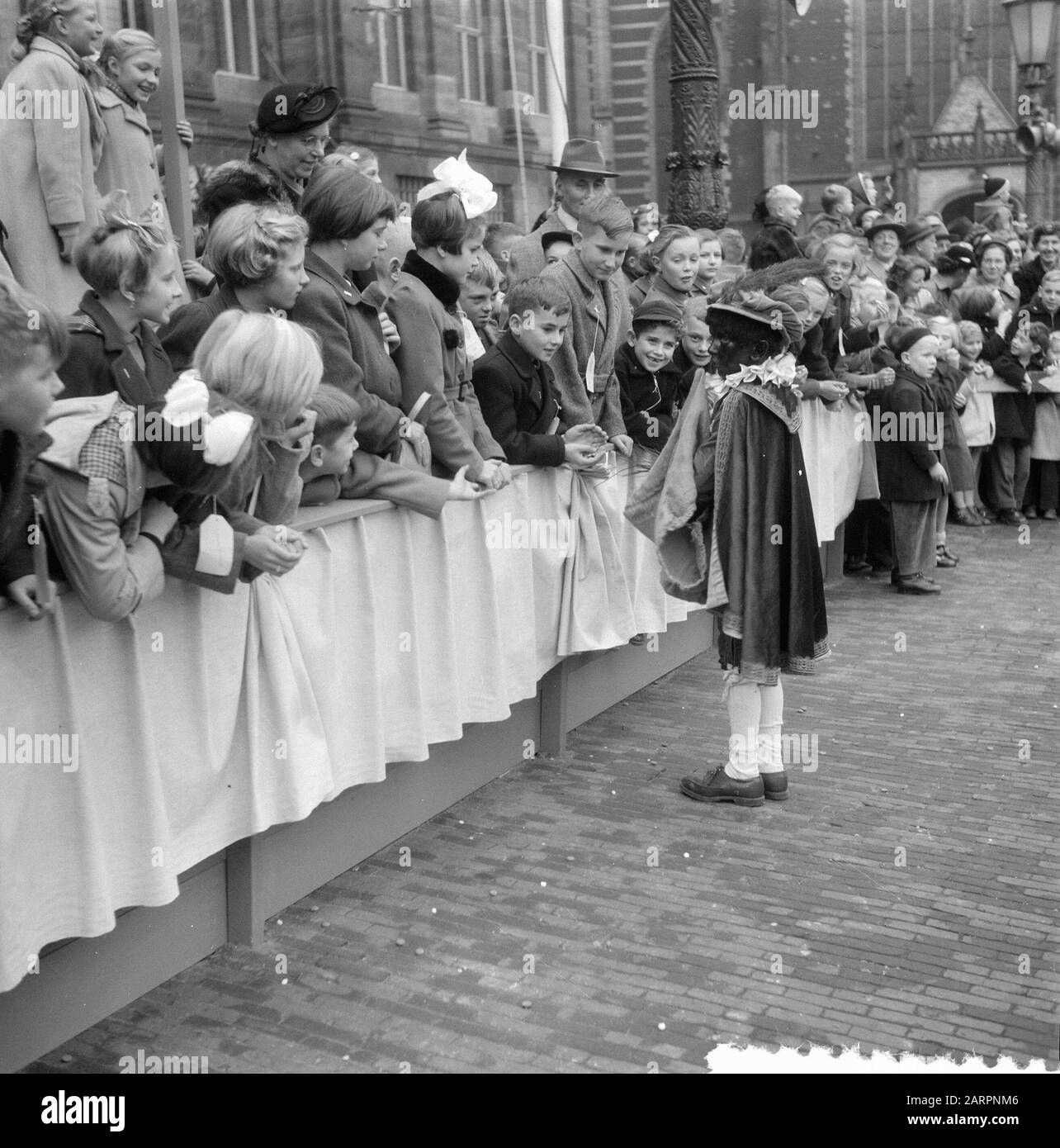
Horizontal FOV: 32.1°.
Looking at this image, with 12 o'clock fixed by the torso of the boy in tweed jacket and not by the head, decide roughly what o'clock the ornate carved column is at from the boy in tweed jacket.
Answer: The ornate carved column is roughly at 8 o'clock from the boy in tweed jacket.

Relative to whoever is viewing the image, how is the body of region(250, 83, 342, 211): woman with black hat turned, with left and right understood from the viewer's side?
facing the viewer and to the right of the viewer

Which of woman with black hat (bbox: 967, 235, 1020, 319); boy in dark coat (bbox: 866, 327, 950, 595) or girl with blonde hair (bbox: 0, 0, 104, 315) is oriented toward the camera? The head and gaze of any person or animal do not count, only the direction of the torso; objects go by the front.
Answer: the woman with black hat

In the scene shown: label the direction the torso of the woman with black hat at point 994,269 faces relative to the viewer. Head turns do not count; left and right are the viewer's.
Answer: facing the viewer

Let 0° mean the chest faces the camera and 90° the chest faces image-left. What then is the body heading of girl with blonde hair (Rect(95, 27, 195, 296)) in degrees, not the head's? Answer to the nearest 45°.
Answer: approximately 315°

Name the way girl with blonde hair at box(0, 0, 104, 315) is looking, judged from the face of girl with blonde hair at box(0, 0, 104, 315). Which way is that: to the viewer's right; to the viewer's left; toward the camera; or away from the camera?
to the viewer's right

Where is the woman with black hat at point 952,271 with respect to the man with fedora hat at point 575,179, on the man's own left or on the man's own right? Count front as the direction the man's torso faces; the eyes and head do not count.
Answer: on the man's own left

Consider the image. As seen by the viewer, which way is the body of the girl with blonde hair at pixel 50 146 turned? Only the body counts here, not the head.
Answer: to the viewer's right

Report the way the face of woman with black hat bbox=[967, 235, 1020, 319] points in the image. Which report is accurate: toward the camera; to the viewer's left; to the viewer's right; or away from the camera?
toward the camera

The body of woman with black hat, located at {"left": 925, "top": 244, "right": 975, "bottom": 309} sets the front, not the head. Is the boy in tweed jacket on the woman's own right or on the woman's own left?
on the woman's own right

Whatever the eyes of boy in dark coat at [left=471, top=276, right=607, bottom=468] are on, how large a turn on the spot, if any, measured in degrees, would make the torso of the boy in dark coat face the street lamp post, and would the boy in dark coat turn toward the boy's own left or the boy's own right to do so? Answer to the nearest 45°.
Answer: approximately 90° to the boy's own left

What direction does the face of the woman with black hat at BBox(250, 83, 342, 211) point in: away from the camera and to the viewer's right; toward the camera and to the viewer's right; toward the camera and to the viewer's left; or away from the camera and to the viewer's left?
toward the camera and to the viewer's right

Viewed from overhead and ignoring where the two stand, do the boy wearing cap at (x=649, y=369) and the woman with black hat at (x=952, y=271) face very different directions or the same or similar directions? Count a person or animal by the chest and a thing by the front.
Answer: same or similar directions

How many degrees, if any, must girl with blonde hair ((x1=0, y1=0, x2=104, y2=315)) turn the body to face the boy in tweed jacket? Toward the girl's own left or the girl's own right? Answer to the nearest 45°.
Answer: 0° — they already face them

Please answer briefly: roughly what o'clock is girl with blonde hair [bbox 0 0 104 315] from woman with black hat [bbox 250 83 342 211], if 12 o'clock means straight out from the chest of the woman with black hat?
The girl with blonde hair is roughly at 5 o'clock from the woman with black hat.

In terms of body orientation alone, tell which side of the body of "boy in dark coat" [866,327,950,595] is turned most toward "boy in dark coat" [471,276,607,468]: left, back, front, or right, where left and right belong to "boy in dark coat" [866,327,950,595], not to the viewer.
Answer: right
